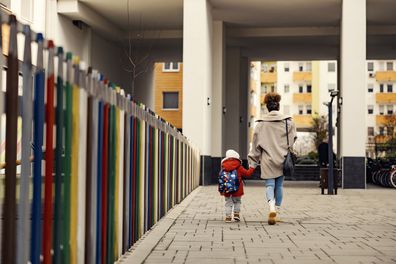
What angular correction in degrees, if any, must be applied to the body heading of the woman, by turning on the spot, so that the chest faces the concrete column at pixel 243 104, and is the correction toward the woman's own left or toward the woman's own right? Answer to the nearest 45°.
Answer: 0° — they already face it

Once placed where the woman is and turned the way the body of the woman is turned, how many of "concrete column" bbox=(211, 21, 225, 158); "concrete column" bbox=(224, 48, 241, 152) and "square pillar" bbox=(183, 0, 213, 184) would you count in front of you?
3

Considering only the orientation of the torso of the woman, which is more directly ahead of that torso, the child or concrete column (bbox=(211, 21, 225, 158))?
the concrete column

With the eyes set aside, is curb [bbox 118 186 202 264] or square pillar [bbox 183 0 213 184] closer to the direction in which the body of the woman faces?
the square pillar

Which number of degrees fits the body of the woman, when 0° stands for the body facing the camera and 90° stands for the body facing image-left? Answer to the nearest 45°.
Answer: approximately 180°

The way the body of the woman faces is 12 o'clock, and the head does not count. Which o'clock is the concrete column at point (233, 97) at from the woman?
The concrete column is roughly at 12 o'clock from the woman.

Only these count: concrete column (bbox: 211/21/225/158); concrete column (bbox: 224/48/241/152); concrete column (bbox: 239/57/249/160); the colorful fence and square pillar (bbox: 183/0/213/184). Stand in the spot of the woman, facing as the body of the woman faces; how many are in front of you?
4

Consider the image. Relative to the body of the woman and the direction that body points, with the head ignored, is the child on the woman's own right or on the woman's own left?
on the woman's own left
